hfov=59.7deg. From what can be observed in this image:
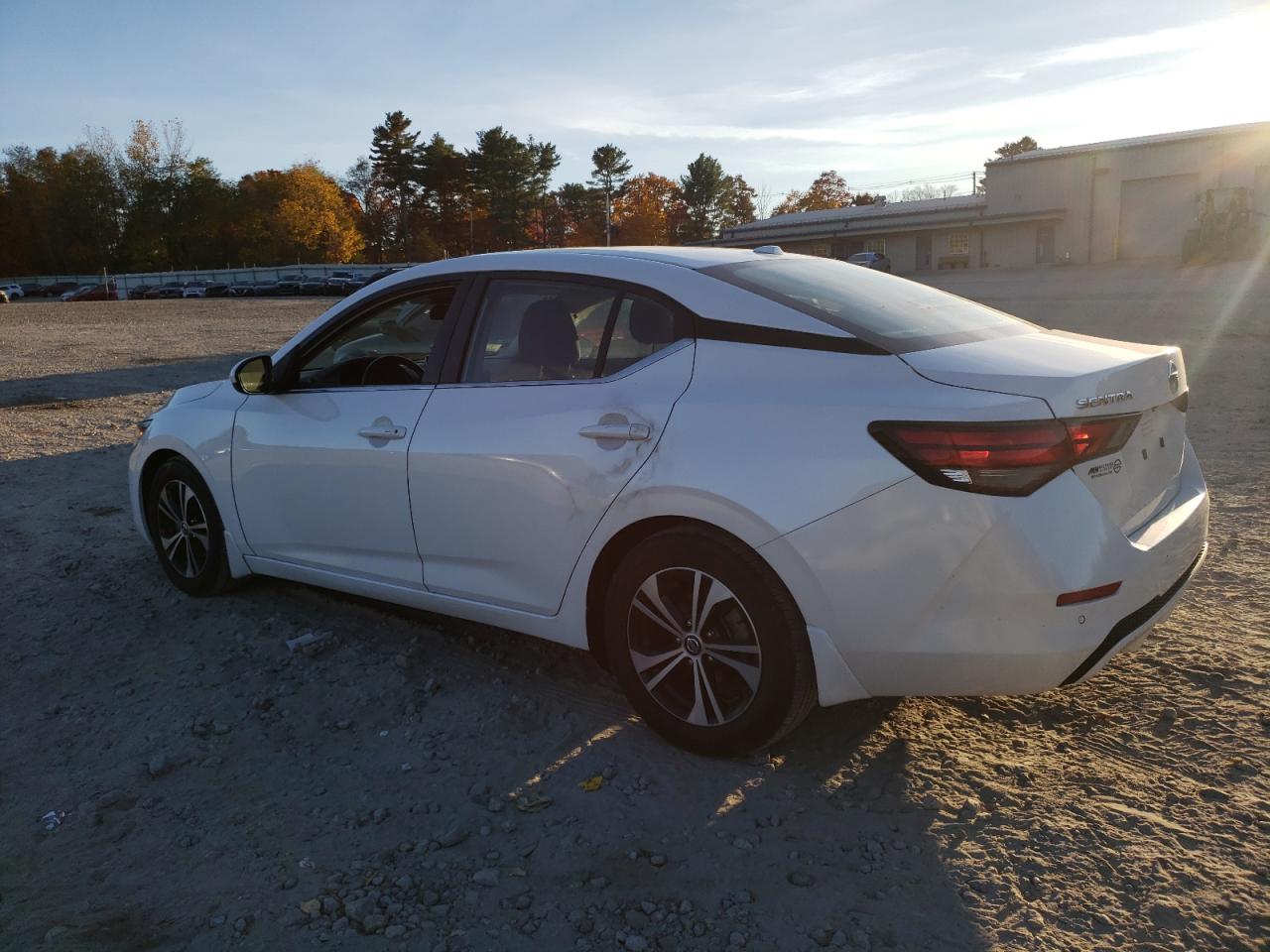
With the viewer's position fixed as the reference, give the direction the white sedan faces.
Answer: facing away from the viewer and to the left of the viewer
